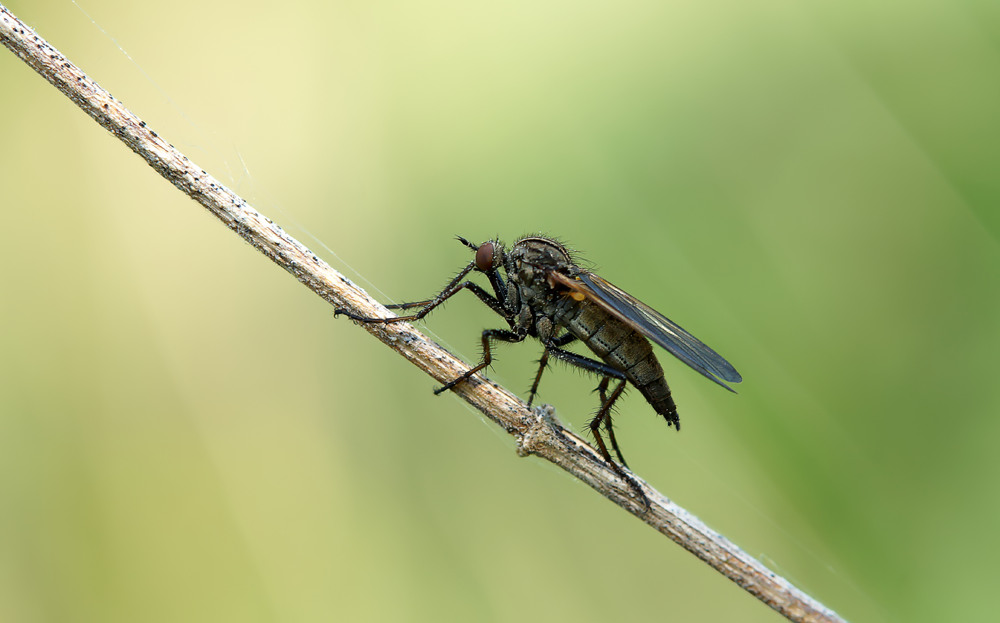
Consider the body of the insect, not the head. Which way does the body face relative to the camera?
to the viewer's left
